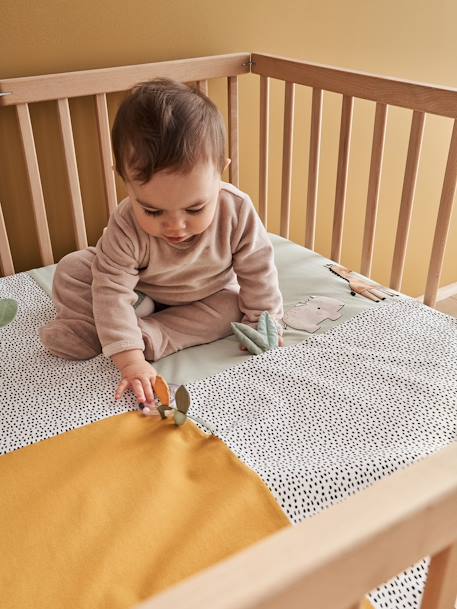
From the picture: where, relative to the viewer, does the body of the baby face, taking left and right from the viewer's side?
facing the viewer

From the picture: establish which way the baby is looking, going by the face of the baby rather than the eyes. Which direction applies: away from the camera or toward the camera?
toward the camera
